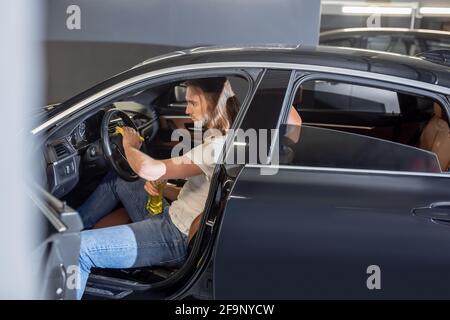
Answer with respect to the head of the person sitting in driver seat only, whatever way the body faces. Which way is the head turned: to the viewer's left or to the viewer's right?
to the viewer's left

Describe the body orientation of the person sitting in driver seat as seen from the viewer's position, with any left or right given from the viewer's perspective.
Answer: facing to the left of the viewer

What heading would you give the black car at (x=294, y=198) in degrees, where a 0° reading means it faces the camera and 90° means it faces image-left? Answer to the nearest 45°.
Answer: approximately 90°

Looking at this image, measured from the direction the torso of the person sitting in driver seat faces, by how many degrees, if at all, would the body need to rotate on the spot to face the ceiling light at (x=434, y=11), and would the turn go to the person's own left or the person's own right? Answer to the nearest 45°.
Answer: approximately 135° to the person's own right

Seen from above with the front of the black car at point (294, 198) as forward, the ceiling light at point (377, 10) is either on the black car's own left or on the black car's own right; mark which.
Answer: on the black car's own right

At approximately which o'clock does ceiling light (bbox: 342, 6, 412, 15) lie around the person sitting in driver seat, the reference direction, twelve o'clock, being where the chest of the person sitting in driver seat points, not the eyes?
The ceiling light is roughly at 4 o'clock from the person sitting in driver seat.

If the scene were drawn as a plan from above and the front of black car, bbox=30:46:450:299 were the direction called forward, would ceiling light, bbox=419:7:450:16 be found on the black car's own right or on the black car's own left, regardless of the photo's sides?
on the black car's own right
